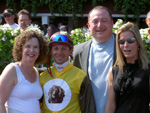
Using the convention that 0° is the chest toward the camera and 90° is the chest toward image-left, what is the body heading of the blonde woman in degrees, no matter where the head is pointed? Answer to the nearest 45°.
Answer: approximately 45°
